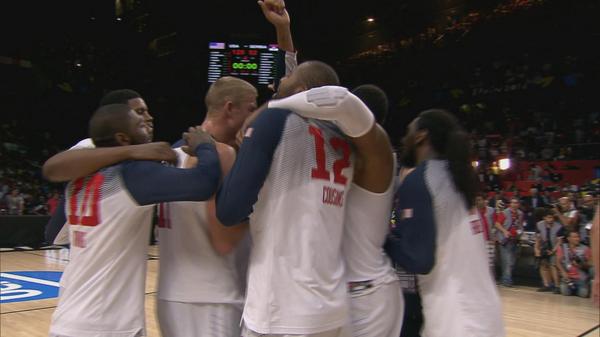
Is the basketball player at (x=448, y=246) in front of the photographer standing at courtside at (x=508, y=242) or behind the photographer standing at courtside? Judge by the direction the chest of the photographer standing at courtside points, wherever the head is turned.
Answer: in front

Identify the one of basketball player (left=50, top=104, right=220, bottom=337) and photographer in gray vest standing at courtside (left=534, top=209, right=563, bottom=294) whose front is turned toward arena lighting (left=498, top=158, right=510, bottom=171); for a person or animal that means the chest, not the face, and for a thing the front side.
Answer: the basketball player

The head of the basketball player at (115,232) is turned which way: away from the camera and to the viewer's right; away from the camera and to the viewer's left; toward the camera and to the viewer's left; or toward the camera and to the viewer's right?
away from the camera and to the viewer's right

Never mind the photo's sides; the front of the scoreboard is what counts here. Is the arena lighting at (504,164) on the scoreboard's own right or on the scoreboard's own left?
on the scoreboard's own left

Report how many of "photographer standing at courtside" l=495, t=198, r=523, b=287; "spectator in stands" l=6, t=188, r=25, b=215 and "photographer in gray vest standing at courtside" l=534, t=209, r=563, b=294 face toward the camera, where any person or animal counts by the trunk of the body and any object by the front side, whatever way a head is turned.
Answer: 3

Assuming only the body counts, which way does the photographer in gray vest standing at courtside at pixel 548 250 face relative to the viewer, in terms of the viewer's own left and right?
facing the viewer

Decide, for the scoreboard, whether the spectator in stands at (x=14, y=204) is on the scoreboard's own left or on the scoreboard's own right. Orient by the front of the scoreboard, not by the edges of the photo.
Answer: on the scoreboard's own right

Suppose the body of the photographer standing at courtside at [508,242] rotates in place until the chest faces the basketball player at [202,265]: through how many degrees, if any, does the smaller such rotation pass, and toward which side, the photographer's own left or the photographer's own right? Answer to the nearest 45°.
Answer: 0° — they already face them

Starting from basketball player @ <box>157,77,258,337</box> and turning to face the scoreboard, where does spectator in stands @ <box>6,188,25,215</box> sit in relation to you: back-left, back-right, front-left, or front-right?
front-left

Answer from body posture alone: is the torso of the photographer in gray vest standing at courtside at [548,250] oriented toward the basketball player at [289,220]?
yes

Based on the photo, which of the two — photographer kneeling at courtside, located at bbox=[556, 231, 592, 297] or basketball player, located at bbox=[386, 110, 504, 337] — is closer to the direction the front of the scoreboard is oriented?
the basketball player

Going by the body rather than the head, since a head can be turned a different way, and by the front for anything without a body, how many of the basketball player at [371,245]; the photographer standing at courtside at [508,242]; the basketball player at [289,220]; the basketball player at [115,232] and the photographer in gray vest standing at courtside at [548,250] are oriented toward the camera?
2

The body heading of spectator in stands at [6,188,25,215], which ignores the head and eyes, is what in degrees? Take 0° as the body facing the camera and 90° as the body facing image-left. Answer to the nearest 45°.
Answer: approximately 0°

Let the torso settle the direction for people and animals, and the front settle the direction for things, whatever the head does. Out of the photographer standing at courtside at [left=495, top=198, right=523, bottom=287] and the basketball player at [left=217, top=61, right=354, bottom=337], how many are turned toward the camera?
1

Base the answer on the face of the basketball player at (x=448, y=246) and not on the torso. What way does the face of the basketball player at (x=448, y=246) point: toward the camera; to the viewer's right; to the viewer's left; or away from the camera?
to the viewer's left
